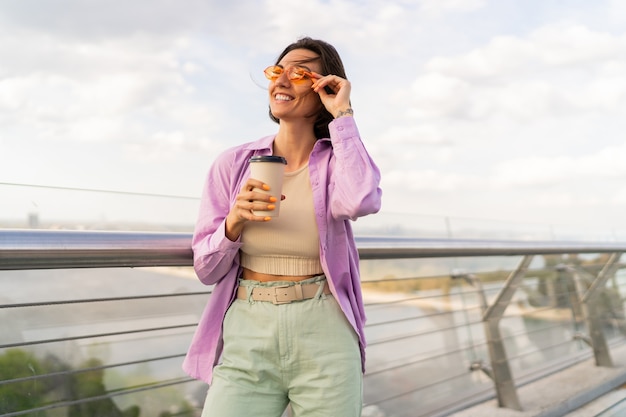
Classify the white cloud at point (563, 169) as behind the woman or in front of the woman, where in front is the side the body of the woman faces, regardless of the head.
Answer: behind

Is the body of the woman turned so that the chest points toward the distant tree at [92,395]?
no

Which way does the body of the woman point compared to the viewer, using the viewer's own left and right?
facing the viewer

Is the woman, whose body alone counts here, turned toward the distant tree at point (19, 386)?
no

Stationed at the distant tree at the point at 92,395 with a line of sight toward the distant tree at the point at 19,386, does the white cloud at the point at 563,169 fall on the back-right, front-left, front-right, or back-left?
back-right
